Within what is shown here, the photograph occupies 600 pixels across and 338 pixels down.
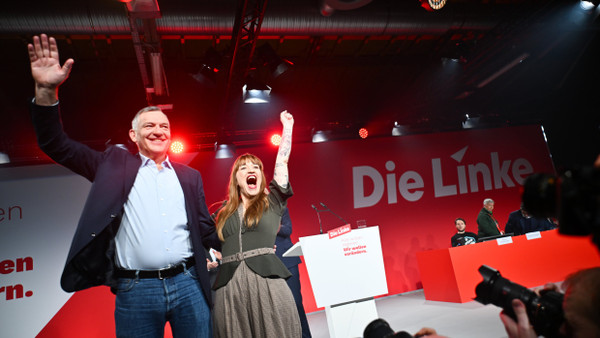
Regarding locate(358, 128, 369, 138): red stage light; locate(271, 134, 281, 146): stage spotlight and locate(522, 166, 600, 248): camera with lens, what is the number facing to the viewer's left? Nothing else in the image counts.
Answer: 1

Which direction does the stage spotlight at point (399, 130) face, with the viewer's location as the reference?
facing the viewer and to the left of the viewer

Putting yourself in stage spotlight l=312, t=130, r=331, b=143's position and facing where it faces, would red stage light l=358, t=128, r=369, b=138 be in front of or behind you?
behind

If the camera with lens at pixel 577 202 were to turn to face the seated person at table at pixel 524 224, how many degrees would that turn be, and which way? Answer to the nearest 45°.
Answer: approximately 90° to its right

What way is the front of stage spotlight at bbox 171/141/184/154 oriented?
toward the camera

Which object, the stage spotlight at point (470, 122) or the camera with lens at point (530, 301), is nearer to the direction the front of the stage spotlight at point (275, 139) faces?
the camera with lens

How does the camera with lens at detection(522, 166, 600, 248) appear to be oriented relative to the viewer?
to the viewer's left

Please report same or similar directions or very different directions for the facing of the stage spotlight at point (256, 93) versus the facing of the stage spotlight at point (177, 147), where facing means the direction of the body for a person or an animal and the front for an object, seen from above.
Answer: same or similar directions

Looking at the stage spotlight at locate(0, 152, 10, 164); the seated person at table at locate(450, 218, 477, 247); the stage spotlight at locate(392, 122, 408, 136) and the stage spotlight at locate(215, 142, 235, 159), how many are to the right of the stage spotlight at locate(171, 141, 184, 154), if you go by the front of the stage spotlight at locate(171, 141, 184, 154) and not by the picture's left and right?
1

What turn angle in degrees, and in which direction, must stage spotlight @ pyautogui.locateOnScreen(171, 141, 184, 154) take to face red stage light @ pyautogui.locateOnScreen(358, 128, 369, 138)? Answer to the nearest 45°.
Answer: approximately 90° to its left

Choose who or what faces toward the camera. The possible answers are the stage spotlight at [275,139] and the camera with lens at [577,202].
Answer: the stage spotlight

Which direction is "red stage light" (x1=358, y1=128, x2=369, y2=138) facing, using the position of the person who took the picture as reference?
facing the viewer

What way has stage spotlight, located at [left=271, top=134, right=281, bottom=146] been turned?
toward the camera

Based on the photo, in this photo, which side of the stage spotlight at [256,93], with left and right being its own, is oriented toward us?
front

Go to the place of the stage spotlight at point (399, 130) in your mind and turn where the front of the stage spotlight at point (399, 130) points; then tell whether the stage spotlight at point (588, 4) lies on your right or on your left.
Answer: on your left

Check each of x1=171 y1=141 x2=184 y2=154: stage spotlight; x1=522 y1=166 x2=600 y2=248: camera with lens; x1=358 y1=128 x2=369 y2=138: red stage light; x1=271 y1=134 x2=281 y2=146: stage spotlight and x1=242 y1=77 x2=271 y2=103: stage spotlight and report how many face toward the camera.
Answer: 4

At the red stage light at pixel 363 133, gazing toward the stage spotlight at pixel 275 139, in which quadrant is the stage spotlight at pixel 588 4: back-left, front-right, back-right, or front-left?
back-left
